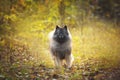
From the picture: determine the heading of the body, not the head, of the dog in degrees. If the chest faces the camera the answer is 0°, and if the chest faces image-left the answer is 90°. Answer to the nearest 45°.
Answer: approximately 0°
